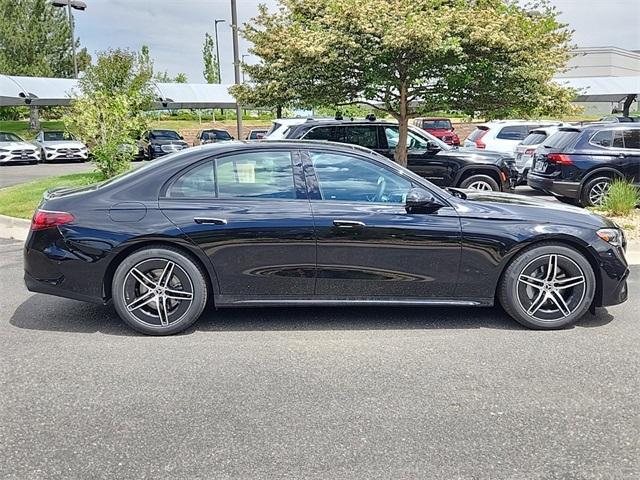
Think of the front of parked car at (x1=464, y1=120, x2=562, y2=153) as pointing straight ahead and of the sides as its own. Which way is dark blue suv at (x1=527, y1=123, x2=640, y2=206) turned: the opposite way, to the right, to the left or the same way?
the same way

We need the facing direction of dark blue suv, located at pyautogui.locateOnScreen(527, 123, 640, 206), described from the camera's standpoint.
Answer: facing away from the viewer and to the right of the viewer

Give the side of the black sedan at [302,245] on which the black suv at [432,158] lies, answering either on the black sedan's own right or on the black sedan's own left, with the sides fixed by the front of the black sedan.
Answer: on the black sedan's own left

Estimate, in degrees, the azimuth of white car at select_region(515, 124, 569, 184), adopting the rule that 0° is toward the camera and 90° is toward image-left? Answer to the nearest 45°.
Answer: approximately 225°

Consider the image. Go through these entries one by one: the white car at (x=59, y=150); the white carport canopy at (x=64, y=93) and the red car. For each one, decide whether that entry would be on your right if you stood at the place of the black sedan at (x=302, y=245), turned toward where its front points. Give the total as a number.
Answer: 0

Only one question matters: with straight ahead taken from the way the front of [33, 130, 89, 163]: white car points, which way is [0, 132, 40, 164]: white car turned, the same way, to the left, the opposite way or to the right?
the same way

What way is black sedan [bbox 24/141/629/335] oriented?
to the viewer's right

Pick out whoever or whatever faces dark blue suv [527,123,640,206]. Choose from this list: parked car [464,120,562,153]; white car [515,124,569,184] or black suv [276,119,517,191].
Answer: black suv [276,119,517,191]

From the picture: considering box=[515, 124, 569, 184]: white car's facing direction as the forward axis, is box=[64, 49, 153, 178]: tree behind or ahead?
behind

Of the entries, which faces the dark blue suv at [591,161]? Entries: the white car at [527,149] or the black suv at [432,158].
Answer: the black suv at [432,158]

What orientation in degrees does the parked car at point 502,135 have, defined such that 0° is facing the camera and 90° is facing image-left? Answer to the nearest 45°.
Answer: approximately 225°

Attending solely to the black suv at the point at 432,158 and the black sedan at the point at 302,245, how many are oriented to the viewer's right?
2

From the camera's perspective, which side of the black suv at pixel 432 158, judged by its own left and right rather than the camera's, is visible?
right

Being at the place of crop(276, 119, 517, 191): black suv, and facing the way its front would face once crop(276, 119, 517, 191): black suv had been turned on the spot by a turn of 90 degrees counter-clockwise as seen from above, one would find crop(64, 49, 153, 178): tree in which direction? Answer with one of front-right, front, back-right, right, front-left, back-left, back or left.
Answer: left
